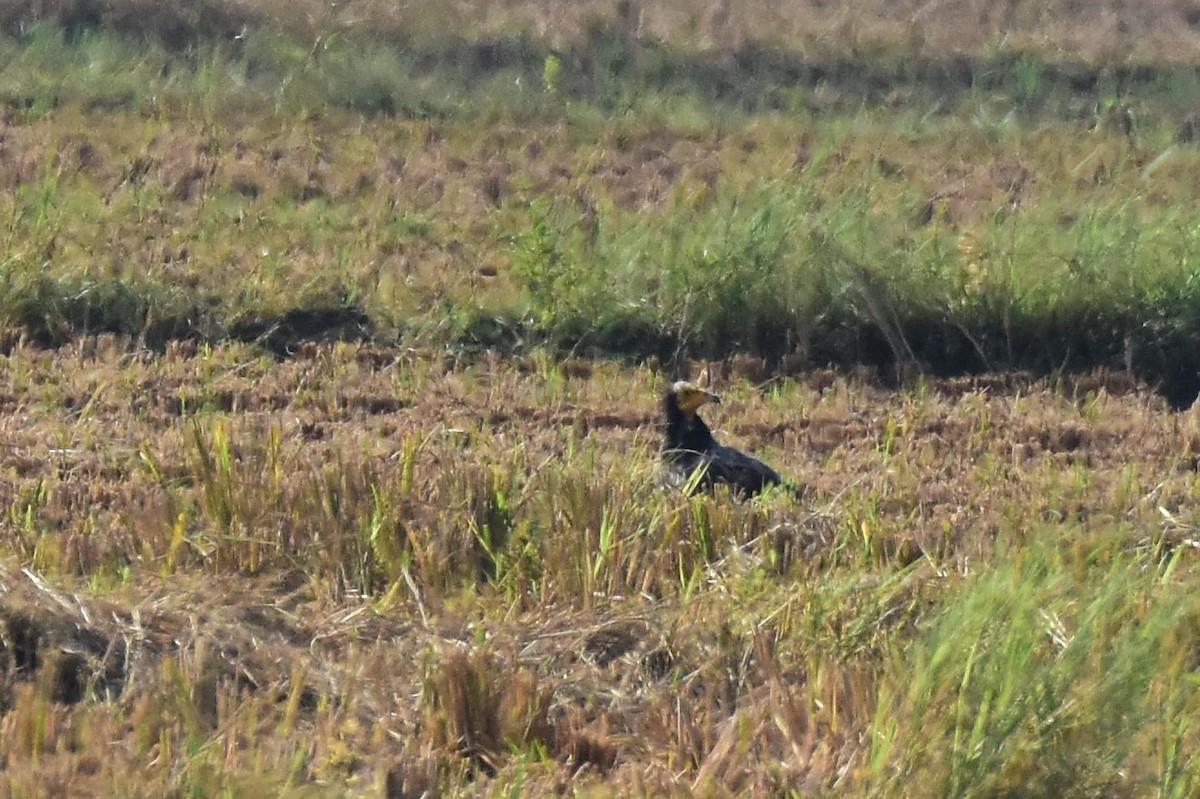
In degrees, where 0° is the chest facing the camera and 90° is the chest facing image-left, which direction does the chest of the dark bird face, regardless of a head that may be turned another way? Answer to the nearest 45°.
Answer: approximately 90°
